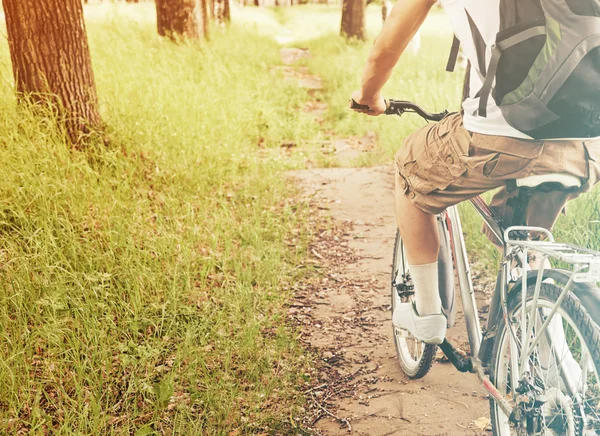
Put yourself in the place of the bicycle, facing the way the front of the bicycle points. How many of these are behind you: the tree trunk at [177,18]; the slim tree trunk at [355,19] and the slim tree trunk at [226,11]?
0

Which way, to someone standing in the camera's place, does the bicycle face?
facing away from the viewer and to the left of the viewer

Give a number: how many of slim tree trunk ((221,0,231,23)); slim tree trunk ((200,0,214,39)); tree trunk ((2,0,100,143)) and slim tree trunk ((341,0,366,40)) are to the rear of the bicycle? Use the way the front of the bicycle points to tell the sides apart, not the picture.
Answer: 0

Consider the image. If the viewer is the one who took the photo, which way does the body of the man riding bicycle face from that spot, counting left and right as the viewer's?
facing away from the viewer and to the left of the viewer

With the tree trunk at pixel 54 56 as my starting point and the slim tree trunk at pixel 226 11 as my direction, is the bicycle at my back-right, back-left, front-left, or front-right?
back-right

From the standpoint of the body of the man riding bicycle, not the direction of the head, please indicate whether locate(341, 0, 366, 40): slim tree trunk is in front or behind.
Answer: in front

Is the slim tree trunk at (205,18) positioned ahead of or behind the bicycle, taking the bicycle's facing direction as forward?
ahead

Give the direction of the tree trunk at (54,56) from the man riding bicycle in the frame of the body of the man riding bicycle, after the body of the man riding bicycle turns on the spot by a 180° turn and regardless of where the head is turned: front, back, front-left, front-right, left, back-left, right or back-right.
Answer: back

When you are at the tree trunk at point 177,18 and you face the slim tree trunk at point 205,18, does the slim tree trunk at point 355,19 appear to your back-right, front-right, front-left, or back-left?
front-right

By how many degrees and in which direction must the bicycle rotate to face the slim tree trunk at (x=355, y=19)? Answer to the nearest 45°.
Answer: approximately 45° to its right

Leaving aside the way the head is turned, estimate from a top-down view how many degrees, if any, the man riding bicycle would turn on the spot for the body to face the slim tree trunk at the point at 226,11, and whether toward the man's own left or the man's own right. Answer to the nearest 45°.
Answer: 0° — they already face it

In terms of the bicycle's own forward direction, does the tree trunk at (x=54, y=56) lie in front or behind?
in front

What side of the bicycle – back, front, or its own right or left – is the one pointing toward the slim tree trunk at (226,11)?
front
